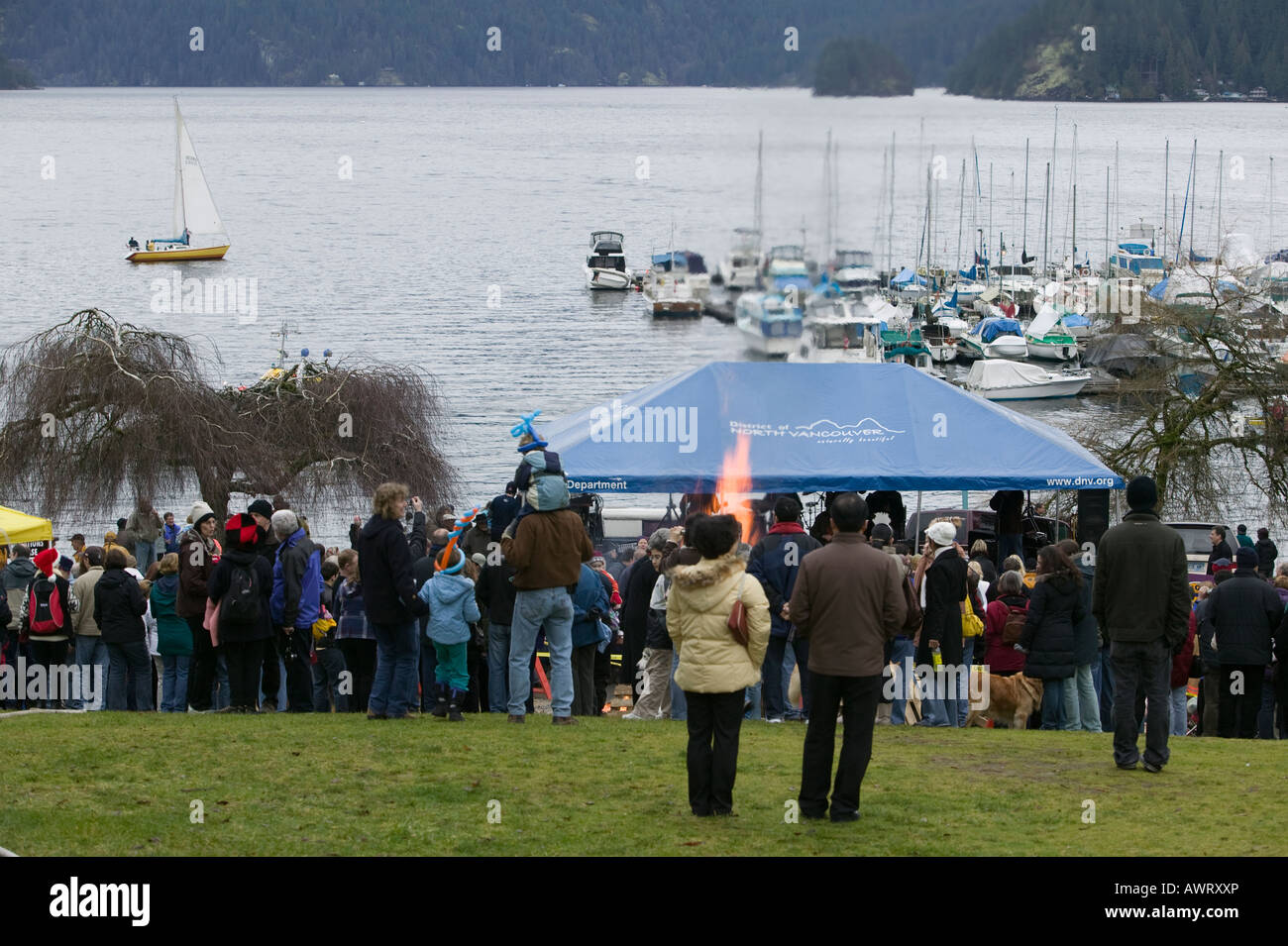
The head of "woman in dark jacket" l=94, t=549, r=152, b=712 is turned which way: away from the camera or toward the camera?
away from the camera

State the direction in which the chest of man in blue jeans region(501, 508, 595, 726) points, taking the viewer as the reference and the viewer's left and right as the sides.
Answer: facing away from the viewer

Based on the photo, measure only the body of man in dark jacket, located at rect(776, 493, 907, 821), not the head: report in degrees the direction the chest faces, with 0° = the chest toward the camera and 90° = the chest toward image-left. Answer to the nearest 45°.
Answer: approximately 180°

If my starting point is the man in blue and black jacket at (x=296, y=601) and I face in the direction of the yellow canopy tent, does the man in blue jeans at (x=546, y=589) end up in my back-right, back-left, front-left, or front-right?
back-right

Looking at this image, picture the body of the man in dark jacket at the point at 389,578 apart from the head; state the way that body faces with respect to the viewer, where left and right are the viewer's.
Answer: facing away from the viewer and to the right of the viewer

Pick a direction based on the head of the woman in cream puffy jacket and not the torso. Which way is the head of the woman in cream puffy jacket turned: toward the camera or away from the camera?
away from the camera

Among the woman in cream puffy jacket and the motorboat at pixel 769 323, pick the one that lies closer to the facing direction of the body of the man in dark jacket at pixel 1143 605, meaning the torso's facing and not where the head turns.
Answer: the motorboat

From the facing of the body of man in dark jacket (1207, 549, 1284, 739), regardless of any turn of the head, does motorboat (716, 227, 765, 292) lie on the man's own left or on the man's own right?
on the man's own left

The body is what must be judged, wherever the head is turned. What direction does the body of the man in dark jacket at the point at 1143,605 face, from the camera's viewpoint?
away from the camera

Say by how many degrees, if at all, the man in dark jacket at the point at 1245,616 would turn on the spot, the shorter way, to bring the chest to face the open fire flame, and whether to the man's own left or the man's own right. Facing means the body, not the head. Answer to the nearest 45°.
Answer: approximately 45° to the man's own left
